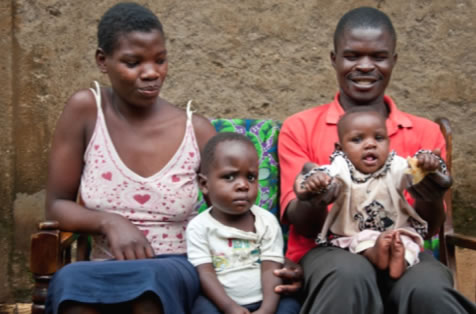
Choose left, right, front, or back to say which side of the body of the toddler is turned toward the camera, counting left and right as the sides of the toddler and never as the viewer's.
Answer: front

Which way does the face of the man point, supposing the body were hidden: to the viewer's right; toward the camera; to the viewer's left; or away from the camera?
toward the camera

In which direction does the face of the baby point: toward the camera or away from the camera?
toward the camera

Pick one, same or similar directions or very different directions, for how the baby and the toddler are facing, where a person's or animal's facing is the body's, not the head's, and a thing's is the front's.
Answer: same or similar directions

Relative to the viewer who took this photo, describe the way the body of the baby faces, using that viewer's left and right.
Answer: facing the viewer

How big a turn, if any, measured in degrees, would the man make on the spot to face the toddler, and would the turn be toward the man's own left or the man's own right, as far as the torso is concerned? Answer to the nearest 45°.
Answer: approximately 45° to the man's own right

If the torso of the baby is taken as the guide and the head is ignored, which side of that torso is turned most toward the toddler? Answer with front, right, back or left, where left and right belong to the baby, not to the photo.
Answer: right

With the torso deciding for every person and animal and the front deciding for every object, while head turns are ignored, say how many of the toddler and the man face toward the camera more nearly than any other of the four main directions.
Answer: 2

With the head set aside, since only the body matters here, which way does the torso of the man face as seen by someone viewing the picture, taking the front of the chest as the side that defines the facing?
toward the camera

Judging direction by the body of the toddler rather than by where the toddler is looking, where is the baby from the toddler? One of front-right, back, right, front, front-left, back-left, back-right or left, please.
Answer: left

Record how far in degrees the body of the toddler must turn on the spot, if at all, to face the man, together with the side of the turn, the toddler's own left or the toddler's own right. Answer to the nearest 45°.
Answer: approximately 135° to the toddler's own left
